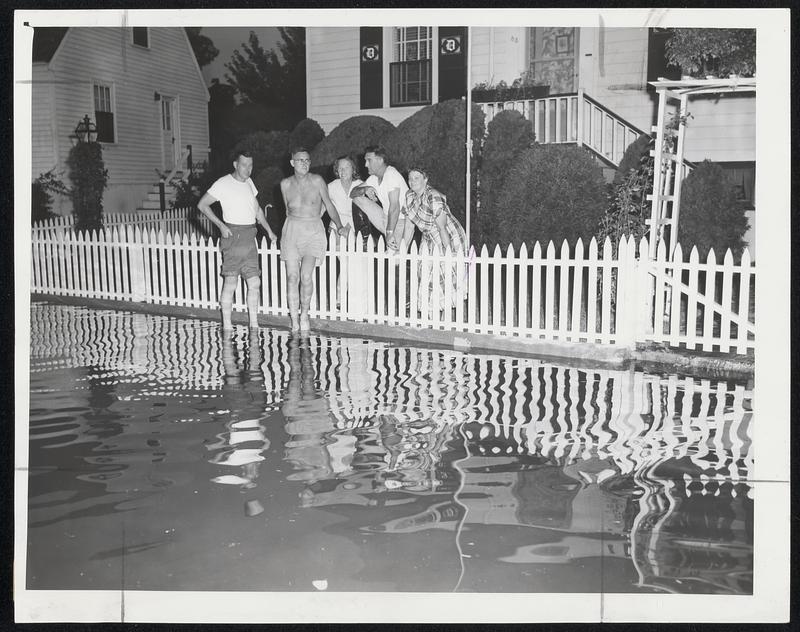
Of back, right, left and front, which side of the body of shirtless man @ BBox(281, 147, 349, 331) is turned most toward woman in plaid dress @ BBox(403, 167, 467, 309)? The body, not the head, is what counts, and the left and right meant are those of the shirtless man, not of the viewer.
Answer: left

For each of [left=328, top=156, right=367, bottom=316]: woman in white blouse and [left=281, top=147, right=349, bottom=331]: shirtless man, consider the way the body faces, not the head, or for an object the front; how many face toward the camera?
2

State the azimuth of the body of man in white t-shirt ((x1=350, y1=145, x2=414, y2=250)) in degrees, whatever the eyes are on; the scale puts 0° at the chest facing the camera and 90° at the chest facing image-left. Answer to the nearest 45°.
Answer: approximately 45°

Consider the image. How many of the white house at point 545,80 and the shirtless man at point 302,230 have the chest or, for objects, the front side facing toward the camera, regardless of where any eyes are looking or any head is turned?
2

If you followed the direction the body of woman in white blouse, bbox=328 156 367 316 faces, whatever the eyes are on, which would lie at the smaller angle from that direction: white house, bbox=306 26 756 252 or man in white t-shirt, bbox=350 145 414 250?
the man in white t-shirt

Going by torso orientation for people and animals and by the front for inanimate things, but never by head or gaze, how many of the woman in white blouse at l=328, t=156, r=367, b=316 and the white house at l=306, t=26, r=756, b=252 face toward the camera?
2

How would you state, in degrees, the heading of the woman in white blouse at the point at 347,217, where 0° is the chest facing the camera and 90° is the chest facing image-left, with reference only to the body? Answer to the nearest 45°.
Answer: approximately 0°

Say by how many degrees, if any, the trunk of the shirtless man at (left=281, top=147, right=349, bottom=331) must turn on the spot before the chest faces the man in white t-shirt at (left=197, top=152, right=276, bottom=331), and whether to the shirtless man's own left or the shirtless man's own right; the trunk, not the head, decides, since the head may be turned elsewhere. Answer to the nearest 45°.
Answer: approximately 90° to the shirtless man's own right

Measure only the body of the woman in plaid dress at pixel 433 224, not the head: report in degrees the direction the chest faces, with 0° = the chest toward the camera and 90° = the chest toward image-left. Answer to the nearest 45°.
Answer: approximately 45°
